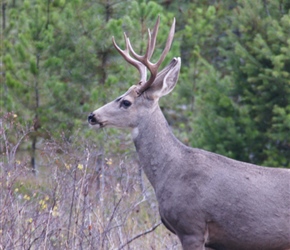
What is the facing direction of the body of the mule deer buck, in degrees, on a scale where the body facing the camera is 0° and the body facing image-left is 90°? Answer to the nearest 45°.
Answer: approximately 90°
